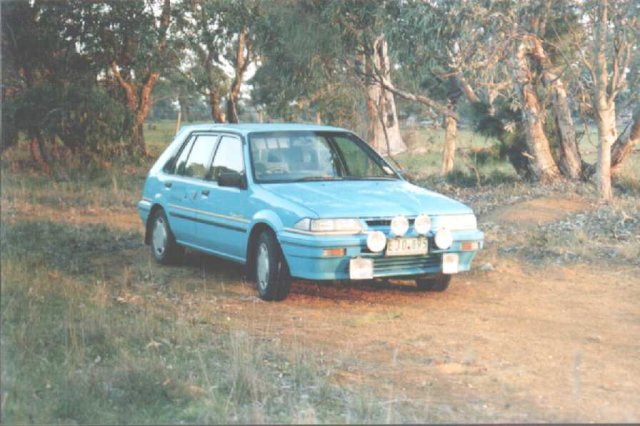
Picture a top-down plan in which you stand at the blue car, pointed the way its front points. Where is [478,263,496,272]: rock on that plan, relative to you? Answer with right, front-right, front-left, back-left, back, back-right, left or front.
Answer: left

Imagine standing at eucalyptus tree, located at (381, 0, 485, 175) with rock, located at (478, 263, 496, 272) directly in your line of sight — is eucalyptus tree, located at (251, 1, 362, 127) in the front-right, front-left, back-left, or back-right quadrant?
back-right

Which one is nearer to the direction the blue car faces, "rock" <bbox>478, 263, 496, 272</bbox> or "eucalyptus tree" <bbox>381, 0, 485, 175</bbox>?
the rock

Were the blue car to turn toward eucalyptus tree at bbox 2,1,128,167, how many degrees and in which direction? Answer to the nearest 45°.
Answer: approximately 180°

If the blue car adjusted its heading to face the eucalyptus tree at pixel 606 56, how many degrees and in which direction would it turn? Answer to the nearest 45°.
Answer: approximately 90° to its left

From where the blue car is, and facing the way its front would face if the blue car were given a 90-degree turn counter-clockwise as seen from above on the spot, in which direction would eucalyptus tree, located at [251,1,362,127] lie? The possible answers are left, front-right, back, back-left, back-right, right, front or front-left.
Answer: front-left

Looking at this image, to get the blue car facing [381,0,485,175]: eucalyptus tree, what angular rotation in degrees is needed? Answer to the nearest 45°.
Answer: approximately 135° to its left

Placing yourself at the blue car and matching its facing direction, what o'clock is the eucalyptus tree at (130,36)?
The eucalyptus tree is roughly at 7 o'clock from the blue car.

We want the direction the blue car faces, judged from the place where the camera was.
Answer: facing the viewer and to the right of the viewer

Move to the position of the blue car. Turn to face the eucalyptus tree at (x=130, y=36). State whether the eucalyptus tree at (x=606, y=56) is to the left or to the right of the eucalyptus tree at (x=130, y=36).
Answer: right

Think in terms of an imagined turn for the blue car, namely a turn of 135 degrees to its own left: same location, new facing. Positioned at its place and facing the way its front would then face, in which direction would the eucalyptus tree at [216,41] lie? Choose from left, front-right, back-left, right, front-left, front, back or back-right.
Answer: front
